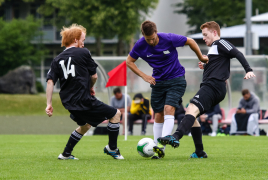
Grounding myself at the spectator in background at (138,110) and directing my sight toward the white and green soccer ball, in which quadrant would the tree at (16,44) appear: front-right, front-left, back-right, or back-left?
back-right

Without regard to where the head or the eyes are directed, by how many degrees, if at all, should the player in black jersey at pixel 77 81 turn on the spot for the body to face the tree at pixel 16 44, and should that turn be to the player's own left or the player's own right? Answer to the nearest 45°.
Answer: approximately 45° to the player's own left

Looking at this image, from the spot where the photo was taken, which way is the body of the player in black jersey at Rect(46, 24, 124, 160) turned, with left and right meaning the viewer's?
facing away from the viewer and to the right of the viewer

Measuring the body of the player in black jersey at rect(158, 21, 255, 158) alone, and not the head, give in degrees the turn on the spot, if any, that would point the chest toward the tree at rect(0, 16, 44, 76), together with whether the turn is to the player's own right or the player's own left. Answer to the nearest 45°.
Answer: approximately 90° to the player's own right

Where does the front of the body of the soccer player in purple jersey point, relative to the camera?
toward the camera

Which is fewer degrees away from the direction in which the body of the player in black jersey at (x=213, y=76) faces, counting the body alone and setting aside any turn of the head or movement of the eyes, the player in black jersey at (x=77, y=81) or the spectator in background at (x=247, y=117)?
the player in black jersey

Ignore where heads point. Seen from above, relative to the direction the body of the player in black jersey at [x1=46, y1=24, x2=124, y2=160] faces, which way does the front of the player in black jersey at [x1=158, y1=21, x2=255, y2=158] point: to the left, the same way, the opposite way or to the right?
the opposite way

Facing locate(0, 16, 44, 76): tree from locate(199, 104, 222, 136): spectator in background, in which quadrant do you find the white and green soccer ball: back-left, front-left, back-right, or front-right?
back-left

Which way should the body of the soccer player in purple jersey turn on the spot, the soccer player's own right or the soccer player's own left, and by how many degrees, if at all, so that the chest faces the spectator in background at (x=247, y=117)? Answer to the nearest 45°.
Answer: approximately 180°

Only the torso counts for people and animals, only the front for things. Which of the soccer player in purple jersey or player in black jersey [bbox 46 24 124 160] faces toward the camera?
the soccer player in purple jersey

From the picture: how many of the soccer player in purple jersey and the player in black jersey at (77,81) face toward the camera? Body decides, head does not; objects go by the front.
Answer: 1

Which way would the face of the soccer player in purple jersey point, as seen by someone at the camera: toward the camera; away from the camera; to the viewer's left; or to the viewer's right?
toward the camera

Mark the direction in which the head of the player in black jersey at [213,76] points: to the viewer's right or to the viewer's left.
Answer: to the viewer's left
